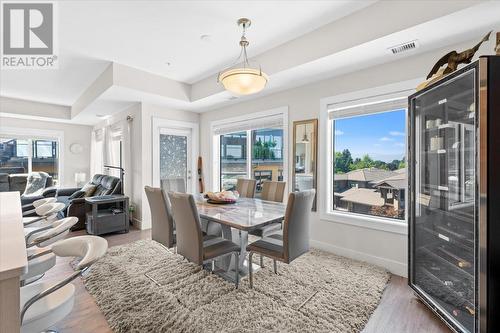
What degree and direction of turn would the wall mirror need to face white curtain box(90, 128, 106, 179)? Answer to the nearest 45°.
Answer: approximately 45° to its right

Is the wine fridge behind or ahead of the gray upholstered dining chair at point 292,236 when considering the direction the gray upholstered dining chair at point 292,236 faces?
behind

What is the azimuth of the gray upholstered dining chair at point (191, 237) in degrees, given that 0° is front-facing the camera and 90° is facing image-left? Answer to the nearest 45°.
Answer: approximately 225°

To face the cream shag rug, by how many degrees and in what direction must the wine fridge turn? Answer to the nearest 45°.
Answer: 0° — it already faces it

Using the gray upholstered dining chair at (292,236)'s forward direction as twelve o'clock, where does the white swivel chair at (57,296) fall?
The white swivel chair is roughly at 9 o'clock from the gray upholstered dining chair.

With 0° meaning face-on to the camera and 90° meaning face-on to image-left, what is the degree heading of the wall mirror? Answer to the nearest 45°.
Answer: approximately 45°

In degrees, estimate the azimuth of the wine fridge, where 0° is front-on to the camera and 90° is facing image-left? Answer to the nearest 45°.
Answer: approximately 45°

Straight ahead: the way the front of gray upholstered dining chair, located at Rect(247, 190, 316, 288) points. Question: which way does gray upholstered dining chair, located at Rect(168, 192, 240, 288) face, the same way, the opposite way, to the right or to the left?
to the right

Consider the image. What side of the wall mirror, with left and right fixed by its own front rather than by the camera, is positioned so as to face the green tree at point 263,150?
right

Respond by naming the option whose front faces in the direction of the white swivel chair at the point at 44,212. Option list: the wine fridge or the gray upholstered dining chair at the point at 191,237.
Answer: the wine fridge
